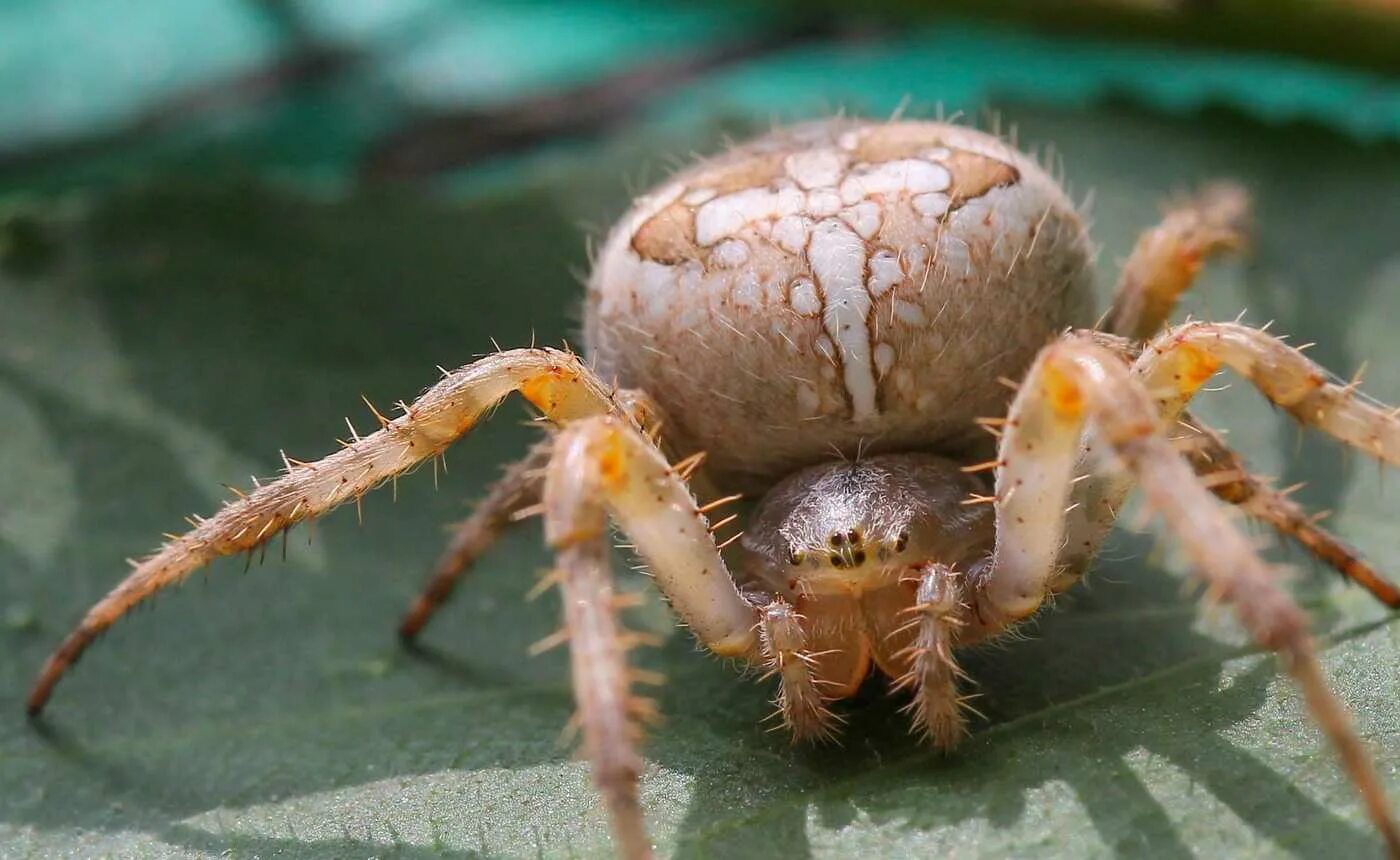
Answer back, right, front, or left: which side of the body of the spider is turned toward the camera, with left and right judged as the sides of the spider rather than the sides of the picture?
front

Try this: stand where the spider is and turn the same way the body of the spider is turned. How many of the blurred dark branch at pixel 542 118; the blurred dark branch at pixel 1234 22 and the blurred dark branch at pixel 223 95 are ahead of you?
0

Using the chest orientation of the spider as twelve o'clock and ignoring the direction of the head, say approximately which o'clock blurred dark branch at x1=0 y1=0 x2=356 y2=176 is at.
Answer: The blurred dark branch is roughly at 5 o'clock from the spider.

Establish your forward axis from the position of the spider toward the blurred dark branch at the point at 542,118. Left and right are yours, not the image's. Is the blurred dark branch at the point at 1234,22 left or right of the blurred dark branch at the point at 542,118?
right

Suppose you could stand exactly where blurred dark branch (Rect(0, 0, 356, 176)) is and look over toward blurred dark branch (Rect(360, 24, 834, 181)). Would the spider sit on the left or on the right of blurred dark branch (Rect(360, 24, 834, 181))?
right

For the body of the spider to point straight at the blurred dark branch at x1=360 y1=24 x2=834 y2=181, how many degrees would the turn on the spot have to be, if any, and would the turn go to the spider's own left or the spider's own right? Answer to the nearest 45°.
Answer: approximately 180°

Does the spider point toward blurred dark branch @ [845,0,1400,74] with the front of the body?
no

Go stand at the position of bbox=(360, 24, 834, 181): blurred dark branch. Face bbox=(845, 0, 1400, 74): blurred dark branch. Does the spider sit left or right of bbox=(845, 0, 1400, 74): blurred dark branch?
right
